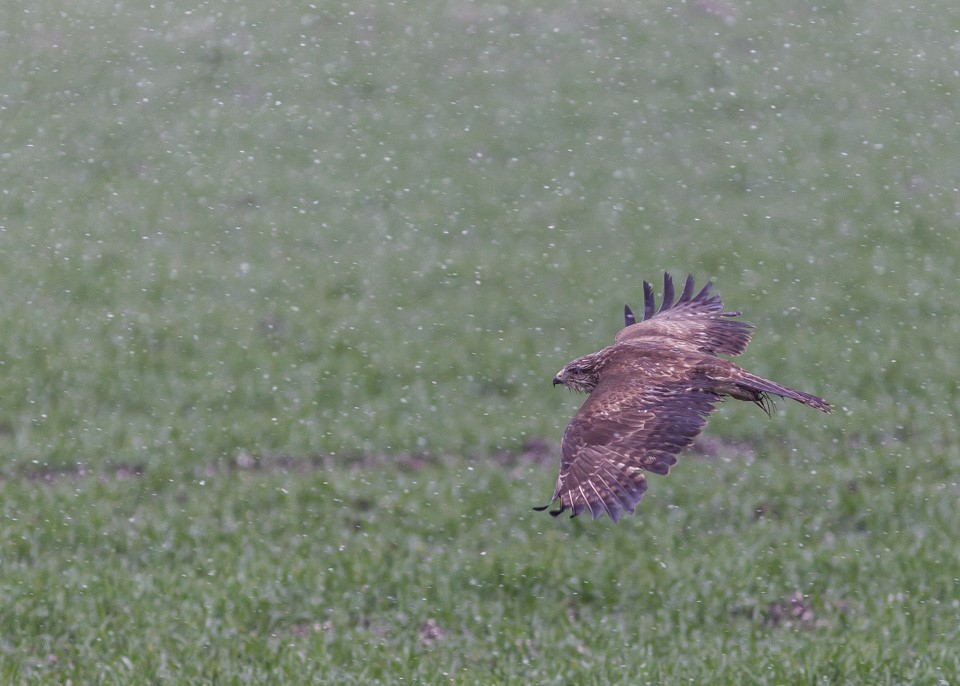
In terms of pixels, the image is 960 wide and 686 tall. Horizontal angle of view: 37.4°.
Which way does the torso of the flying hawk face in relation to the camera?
to the viewer's left
